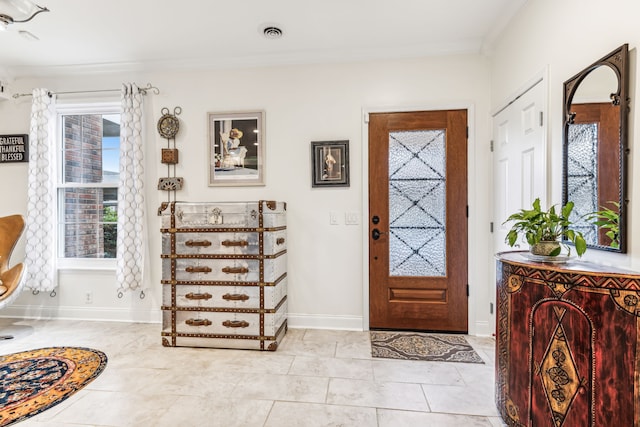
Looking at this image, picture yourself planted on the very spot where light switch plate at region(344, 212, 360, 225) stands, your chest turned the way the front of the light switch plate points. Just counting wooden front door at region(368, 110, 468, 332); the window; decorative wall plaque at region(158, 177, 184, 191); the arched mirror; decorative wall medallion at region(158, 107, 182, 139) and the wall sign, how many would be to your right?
4

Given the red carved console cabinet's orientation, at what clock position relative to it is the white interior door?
The white interior door is roughly at 4 o'clock from the red carved console cabinet.

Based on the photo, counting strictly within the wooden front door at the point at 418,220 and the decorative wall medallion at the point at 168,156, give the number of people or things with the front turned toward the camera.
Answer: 2

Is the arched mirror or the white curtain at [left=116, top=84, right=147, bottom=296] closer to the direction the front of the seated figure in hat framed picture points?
the arched mirror

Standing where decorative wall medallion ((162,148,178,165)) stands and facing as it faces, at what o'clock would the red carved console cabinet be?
The red carved console cabinet is roughly at 11 o'clock from the decorative wall medallion.

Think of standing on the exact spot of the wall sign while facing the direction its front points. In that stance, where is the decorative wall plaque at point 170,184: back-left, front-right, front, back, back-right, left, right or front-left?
front-left

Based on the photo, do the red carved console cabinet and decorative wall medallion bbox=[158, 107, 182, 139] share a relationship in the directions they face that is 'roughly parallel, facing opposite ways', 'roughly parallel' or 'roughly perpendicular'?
roughly perpendicular
